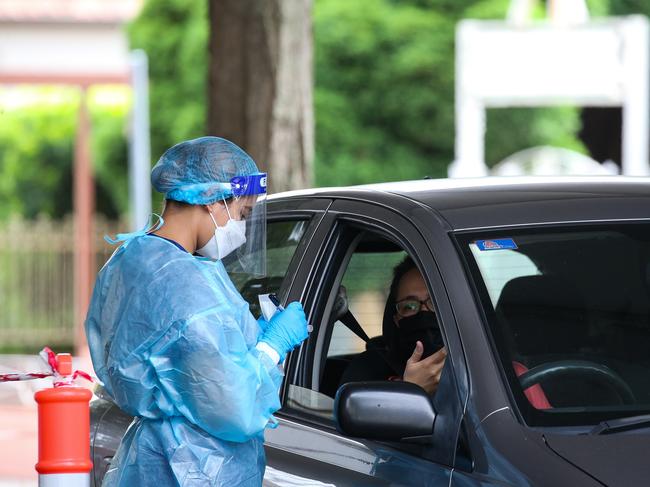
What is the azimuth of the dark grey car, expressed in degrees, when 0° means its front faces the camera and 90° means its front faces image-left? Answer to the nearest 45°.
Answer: approximately 315°

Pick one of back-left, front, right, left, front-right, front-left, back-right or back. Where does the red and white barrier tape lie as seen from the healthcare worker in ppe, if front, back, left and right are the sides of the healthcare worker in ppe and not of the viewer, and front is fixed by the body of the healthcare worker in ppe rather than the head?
back-left

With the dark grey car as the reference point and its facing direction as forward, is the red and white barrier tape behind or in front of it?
behind

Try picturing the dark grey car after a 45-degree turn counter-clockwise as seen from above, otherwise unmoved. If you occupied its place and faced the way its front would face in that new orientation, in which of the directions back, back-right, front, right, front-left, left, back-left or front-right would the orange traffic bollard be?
back

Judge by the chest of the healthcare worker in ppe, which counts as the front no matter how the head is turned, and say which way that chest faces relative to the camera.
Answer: to the viewer's right

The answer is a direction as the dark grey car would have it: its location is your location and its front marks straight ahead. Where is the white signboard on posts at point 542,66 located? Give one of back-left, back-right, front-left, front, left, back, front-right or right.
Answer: back-left

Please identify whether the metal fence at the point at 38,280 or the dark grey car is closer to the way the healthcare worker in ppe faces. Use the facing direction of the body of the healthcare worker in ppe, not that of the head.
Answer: the dark grey car

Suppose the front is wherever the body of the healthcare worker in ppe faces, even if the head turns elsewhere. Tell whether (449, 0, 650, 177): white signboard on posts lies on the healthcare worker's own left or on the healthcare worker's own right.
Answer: on the healthcare worker's own left

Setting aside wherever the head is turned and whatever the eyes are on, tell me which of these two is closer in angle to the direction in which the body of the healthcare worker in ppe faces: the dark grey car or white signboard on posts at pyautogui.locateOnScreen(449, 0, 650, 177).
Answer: the dark grey car

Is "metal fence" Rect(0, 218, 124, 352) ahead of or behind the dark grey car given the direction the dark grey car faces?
behind

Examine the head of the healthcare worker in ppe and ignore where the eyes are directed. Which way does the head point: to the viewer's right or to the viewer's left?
to the viewer's right
